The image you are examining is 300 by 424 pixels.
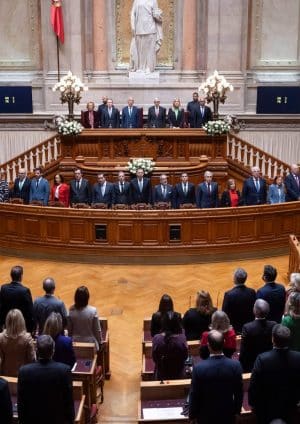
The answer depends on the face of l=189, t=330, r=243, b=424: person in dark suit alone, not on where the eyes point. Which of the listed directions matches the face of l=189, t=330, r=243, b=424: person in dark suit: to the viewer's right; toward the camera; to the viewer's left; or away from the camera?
away from the camera

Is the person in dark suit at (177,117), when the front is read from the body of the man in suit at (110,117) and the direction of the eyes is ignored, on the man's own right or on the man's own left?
on the man's own left

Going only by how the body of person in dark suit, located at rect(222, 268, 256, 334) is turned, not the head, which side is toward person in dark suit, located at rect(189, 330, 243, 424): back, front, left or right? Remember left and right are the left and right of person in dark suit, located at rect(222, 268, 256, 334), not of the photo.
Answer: back

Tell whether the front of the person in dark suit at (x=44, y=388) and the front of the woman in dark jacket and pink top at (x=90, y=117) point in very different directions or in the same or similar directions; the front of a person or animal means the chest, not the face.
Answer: very different directions

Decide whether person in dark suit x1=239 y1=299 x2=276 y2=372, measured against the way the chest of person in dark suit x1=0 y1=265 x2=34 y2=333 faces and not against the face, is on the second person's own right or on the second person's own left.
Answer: on the second person's own right

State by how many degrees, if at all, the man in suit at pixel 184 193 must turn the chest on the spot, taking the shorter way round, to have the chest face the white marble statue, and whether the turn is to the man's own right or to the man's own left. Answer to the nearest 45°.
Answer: approximately 180°

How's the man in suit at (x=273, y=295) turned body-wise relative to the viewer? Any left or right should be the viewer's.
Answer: facing away from the viewer and to the left of the viewer

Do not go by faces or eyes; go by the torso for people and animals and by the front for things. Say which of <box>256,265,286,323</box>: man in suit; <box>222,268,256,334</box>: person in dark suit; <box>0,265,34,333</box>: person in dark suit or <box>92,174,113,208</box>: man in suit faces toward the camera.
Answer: <box>92,174,113,208</box>: man in suit

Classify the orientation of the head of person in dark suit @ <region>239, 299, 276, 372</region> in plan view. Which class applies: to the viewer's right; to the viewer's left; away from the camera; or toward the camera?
away from the camera

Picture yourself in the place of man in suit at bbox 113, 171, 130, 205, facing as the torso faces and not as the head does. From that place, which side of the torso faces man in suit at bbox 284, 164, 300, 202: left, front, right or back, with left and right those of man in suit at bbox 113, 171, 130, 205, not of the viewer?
left

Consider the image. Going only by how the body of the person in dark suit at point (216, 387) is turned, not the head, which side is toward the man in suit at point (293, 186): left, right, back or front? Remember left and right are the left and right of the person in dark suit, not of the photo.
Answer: front

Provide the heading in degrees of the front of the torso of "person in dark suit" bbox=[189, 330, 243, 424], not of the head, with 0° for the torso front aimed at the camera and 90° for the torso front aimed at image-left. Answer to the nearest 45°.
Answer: approximately 180°

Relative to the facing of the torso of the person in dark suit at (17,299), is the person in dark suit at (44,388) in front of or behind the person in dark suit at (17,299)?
behind

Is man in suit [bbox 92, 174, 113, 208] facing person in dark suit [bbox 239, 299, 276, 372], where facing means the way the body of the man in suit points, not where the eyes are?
yes
